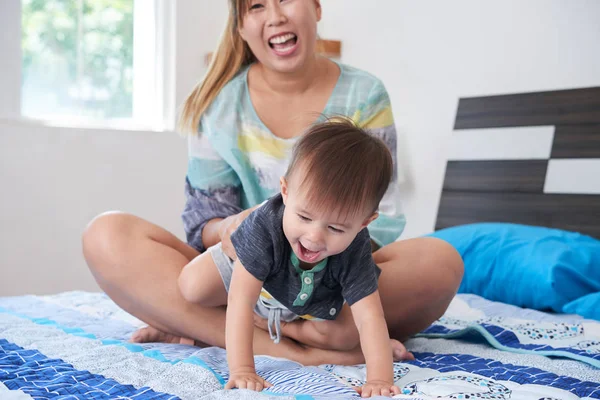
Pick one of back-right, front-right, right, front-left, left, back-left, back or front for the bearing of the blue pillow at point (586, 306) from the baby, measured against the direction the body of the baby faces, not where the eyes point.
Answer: back-left

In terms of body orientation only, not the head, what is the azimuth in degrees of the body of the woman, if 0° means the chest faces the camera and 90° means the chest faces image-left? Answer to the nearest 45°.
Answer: approximately 0°

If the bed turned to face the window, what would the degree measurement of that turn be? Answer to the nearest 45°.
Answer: approximately 90° to its right

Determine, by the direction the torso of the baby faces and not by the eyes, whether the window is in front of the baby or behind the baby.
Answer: behind

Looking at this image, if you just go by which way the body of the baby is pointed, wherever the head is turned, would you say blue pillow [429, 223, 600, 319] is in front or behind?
behind

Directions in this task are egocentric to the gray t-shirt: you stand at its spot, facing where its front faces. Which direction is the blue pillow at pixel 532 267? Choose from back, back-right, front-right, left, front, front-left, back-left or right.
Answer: back-left

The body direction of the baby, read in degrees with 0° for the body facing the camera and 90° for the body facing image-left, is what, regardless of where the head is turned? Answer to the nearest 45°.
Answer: approximately 0°

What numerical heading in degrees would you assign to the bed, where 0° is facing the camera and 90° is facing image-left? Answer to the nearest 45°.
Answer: approximately 45°
